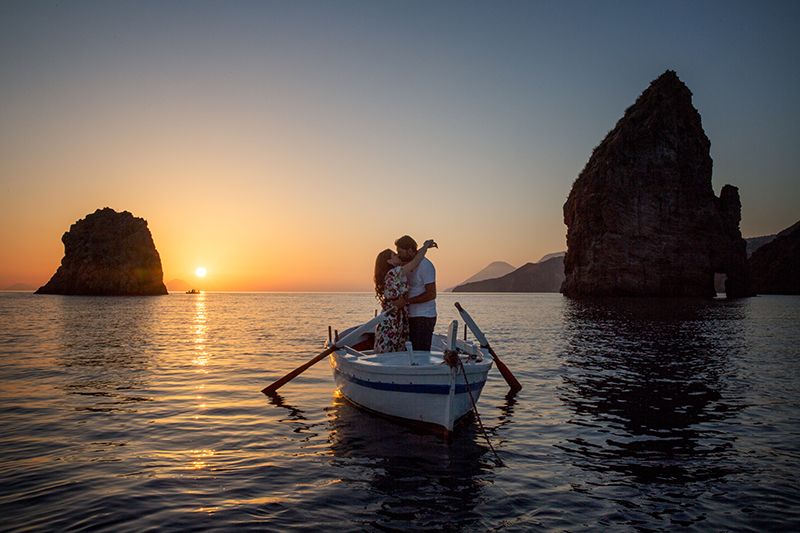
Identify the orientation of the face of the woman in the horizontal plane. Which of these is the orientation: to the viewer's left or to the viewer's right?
to the viewer's right

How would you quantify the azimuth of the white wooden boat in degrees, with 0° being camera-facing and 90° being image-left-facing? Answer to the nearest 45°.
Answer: approximately 315°

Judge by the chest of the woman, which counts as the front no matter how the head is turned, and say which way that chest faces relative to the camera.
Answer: to the viewer's right

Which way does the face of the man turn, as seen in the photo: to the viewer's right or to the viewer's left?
to the viewer's left
